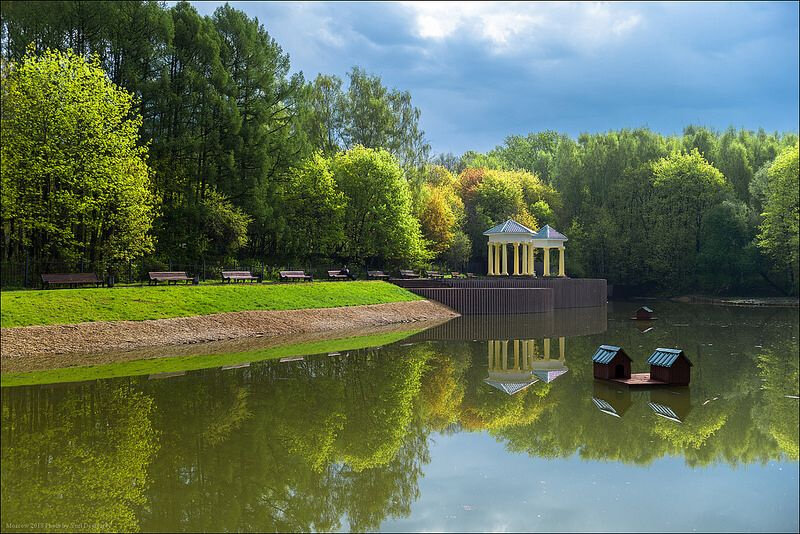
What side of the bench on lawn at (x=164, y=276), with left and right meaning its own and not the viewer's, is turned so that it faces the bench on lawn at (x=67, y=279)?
right

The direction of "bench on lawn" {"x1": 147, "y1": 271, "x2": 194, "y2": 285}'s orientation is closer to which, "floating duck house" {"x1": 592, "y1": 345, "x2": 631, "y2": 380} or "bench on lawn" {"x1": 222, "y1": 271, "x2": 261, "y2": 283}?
the floating duck house

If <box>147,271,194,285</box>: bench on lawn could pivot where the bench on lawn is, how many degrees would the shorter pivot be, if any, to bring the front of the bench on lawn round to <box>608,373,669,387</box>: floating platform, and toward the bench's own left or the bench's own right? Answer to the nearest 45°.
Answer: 0° — it already faces it

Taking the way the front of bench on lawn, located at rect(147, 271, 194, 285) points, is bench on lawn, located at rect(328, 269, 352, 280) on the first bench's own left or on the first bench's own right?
on the first bench's own left

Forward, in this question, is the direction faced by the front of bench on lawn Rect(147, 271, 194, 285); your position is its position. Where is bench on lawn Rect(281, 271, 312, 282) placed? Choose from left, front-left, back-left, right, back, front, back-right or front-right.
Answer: left

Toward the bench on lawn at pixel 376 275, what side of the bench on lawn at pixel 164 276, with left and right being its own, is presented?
left

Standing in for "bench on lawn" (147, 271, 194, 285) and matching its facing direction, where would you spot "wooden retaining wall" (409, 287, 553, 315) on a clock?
The wooden retaining wall is roughly at 10 o'clock from the bench on lawn.

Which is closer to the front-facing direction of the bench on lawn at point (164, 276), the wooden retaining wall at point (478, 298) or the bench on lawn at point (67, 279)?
the wooden retaining wall

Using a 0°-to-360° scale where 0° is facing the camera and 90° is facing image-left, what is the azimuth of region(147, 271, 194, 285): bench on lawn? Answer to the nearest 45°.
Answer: approximately 315°

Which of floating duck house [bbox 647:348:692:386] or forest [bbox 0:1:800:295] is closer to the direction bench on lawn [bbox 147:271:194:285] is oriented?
the floating duck house

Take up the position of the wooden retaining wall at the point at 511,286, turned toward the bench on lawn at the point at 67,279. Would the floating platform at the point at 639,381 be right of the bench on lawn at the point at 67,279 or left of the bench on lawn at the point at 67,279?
left

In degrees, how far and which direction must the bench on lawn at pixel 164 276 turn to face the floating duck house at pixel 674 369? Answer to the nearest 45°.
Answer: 0° — it already faces it

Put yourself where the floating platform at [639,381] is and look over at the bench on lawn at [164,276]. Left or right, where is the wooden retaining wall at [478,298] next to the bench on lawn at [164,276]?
right

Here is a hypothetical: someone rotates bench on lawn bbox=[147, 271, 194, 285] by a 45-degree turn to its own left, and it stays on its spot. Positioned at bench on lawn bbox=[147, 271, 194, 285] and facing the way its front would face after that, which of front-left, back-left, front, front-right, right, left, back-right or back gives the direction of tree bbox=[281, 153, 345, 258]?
front-left

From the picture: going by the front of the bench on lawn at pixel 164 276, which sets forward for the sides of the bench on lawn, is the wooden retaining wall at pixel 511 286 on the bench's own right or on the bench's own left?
on the bench's own left
